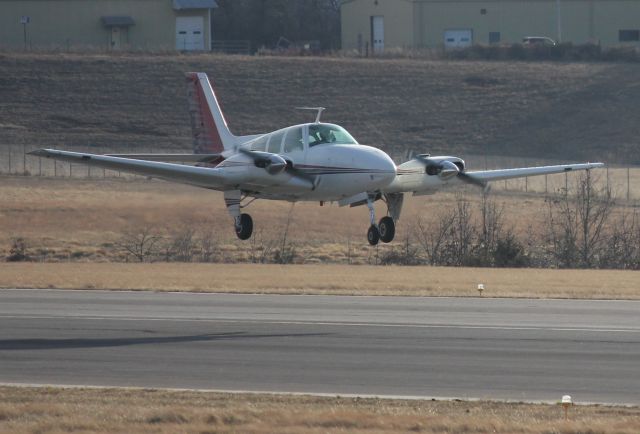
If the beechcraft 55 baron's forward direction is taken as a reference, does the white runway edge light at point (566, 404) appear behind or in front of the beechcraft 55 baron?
in front

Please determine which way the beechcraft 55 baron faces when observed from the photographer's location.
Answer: facing the viewer and to the right of the viewer
